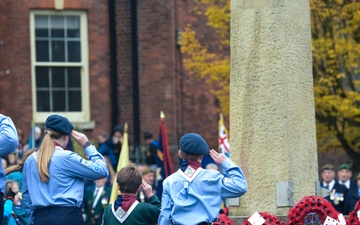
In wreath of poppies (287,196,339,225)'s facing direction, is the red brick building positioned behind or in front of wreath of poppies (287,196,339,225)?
behind

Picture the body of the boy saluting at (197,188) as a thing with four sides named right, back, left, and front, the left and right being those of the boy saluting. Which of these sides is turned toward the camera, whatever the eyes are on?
back

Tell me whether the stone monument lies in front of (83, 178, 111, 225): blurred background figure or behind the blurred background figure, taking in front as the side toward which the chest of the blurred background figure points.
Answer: in front

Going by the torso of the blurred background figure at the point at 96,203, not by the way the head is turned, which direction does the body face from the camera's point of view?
toward the camera

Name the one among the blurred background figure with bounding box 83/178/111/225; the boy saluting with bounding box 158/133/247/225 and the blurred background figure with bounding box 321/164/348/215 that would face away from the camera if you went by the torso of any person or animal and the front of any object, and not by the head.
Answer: the boy saluting

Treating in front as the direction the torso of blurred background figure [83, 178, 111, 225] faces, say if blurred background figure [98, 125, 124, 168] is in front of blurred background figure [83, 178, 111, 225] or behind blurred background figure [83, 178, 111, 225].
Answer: behind

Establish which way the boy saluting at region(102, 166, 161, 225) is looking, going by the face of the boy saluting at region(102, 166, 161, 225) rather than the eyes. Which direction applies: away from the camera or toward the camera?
away from the camera

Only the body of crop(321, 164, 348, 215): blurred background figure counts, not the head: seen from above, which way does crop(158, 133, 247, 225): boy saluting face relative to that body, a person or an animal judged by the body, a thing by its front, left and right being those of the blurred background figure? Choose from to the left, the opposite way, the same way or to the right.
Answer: the opposite way

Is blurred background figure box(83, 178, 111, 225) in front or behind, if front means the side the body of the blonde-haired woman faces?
in front

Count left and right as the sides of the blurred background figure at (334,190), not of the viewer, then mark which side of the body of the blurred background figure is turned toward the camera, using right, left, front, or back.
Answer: front

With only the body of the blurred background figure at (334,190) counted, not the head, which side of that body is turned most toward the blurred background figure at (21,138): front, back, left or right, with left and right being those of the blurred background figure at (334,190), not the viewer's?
right

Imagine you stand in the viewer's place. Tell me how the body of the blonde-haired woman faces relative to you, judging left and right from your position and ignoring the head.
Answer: facing away from the viewer and to the right of the viewer

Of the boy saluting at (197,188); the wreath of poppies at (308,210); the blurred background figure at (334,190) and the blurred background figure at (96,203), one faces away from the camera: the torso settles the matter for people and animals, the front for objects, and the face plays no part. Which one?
the boy saluting

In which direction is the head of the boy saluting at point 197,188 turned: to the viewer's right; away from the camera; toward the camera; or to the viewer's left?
away from the camera

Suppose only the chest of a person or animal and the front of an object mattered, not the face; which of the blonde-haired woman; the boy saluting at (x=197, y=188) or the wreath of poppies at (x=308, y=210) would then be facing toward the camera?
the wreath of poppies

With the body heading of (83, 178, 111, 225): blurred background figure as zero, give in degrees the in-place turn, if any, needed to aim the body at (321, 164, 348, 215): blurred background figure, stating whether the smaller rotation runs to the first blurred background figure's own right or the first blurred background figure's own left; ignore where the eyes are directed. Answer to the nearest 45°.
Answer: approximately 90° to the first blurred background figure's own left
